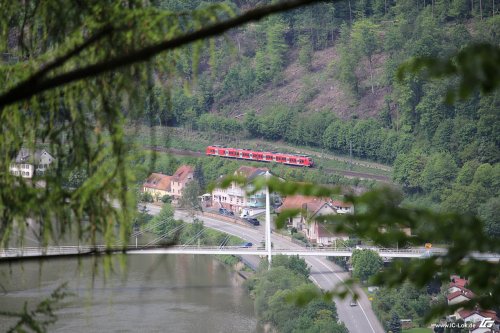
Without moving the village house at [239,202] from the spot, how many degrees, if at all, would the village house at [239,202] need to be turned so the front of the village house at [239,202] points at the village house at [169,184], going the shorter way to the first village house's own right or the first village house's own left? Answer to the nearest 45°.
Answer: approximately 45° to the first village house's own right

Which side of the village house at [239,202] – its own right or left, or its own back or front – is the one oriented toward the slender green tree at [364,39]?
back

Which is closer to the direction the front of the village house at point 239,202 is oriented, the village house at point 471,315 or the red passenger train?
the village house

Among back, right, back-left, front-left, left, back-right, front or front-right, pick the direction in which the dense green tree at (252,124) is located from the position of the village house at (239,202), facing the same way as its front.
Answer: back-right

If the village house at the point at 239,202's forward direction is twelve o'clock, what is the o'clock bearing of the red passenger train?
The red passenger train is roughly at 5 o'clock from the village house.

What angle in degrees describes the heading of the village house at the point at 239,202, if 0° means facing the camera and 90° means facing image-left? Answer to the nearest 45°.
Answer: approximately 45°

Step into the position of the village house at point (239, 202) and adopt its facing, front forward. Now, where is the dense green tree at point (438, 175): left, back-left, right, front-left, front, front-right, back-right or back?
back-left

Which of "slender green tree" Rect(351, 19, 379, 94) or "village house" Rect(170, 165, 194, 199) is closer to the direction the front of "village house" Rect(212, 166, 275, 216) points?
the village house
